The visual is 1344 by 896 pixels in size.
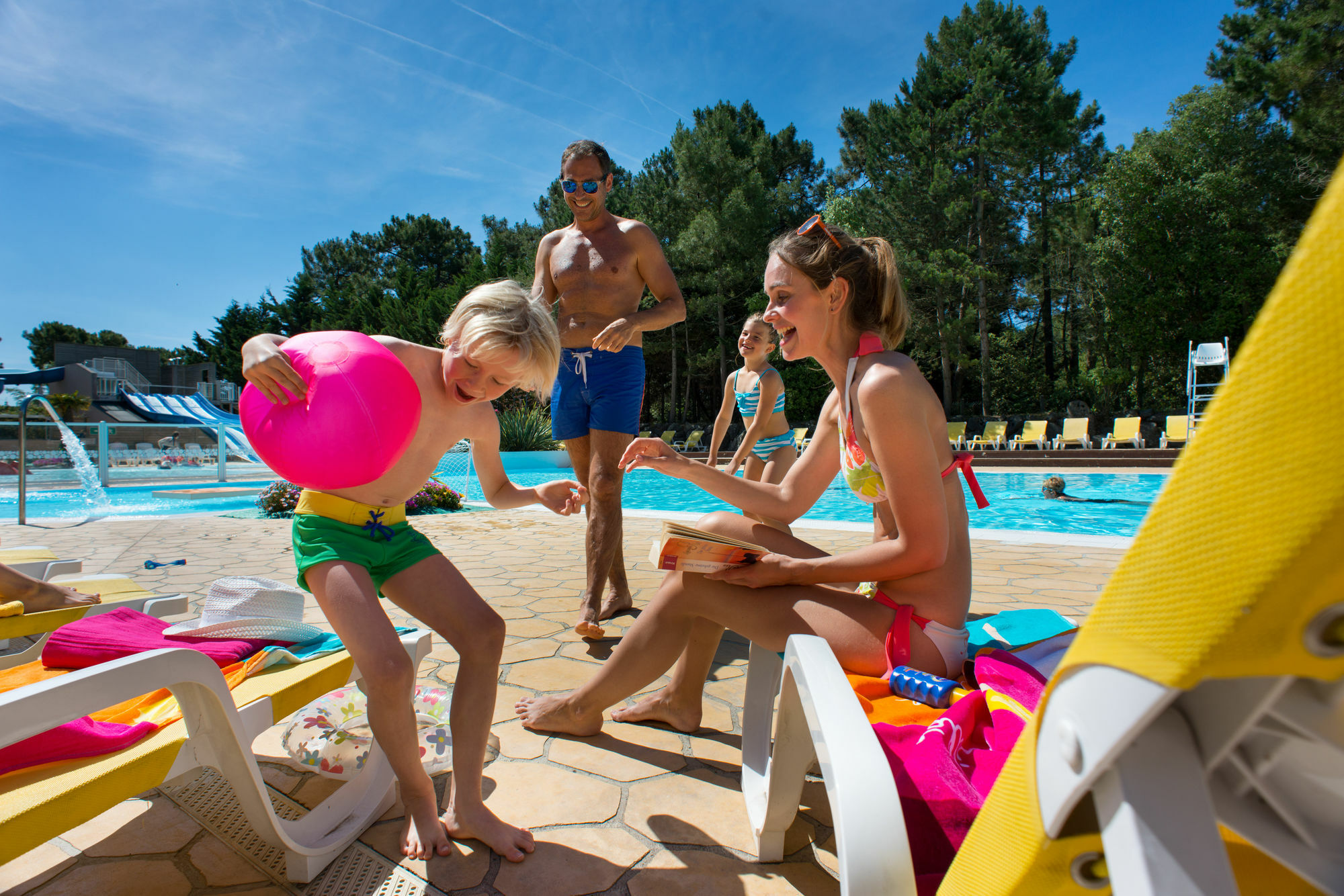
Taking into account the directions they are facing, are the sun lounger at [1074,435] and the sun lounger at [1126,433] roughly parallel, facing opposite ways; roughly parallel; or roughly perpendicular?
roughly parallel

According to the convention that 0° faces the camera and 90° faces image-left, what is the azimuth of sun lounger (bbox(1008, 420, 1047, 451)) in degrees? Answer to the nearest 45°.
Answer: approximately 45°

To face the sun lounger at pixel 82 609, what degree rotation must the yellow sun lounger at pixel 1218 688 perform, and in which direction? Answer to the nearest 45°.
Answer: approximately 45° to its left

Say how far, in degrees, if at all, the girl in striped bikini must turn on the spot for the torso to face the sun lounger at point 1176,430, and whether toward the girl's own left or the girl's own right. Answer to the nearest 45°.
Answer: approximately 180°

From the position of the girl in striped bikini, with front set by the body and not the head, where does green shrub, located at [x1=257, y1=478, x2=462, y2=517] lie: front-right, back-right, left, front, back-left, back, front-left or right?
right

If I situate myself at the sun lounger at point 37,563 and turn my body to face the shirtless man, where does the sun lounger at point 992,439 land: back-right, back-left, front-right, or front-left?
front-left

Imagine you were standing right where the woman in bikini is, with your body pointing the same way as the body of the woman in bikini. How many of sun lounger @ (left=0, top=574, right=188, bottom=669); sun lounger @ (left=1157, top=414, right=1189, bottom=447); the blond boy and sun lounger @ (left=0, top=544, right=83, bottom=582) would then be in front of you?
3

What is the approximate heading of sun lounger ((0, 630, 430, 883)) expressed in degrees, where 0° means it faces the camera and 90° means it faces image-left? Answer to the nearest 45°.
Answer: approximately 225°

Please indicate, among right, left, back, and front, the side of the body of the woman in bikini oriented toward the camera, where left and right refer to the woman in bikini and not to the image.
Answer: left

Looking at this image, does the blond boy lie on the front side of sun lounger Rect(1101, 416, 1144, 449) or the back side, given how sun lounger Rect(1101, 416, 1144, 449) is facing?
on the front side

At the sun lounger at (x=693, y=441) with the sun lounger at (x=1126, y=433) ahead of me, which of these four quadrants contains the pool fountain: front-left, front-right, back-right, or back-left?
back-right

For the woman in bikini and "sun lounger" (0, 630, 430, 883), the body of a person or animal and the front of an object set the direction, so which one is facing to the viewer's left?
the woman in bikini

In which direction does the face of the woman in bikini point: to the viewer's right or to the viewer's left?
to the viewer's left

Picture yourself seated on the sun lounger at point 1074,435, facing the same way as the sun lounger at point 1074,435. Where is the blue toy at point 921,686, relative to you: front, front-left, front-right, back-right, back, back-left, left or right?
front-left

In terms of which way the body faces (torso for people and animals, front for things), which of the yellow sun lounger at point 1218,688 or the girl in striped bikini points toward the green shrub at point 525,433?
the yellow sun lounger

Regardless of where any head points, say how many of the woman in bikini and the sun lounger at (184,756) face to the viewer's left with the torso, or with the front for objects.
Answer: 1

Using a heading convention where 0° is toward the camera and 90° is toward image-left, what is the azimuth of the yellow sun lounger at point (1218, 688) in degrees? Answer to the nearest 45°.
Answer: approximately 135°
